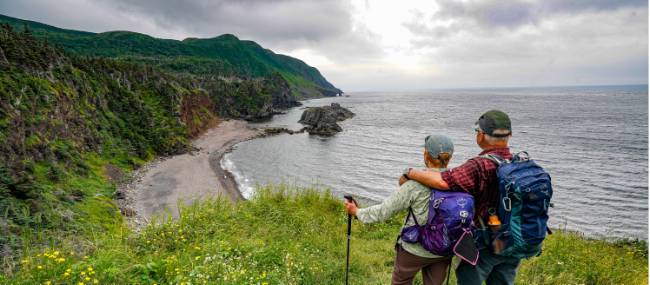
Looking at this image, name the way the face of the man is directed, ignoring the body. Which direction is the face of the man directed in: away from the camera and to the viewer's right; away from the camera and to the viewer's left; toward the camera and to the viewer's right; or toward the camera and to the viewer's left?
away from the camera and to the viewer's left

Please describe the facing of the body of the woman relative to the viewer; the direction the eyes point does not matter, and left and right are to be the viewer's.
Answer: facing away from the viewer and to the left of the viewer

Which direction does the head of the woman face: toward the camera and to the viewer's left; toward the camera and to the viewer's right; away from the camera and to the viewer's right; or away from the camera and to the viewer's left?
away from the camera and to the viewer's left

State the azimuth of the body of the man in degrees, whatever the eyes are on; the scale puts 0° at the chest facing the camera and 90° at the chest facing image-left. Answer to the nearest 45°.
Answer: approximately 135°
